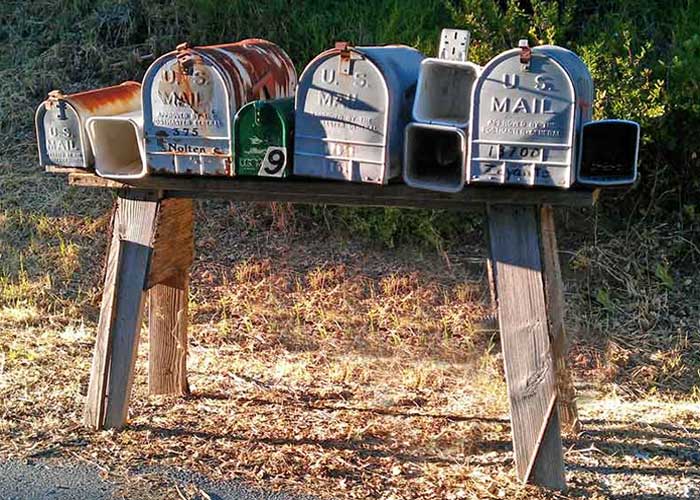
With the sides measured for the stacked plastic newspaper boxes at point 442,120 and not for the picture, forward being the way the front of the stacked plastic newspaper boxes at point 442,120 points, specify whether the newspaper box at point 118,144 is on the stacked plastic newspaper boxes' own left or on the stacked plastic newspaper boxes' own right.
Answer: on the stacked plastic newspaper boxes' own right

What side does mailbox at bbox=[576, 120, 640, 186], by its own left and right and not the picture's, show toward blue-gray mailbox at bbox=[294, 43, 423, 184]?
right

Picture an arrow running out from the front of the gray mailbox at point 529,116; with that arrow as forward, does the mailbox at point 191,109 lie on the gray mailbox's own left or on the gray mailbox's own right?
on the gray mailbox's own right
